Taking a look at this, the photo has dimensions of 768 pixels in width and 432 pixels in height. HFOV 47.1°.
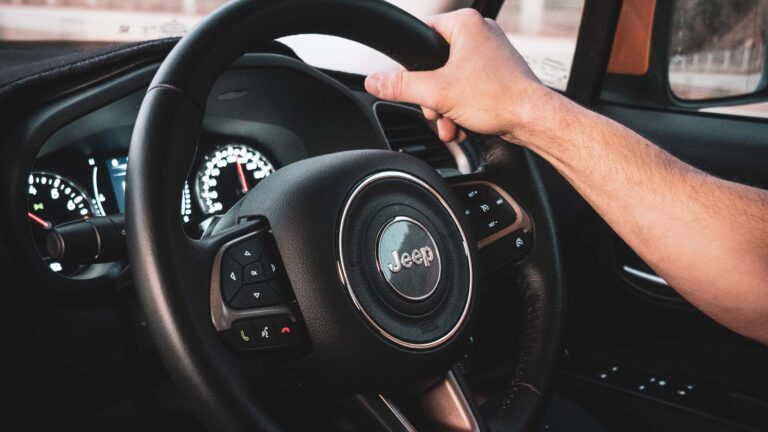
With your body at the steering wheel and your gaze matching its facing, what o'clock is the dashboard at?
The dashboard is roughly at 7 o'clock from the steering wheel.

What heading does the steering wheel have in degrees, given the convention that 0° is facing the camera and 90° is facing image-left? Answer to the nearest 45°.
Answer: approximately 315°
